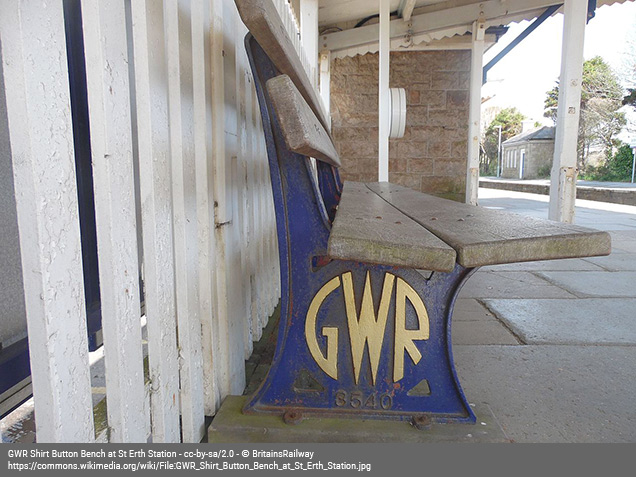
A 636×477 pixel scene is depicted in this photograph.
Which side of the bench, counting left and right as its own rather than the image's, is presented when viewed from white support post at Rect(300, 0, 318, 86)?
left

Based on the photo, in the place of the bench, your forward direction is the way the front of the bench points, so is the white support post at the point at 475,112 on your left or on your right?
on your left

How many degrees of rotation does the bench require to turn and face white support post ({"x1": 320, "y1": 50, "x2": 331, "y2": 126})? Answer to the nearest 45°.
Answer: approximately 90° to its left

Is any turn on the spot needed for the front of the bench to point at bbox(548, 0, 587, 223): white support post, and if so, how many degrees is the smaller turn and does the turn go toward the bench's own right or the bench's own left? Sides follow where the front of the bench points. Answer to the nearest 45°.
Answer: approximately 90° to the bench's own left

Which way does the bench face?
to the viewer's right

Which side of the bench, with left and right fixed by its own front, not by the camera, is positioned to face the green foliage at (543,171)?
left

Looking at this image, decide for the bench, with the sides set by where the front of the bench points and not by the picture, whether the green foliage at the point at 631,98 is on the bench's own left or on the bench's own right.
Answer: on the bench's own left

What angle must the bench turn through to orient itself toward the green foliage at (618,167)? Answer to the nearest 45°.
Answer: approximately 90° to its left

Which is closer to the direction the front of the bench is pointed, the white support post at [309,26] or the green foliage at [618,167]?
the green foliage
